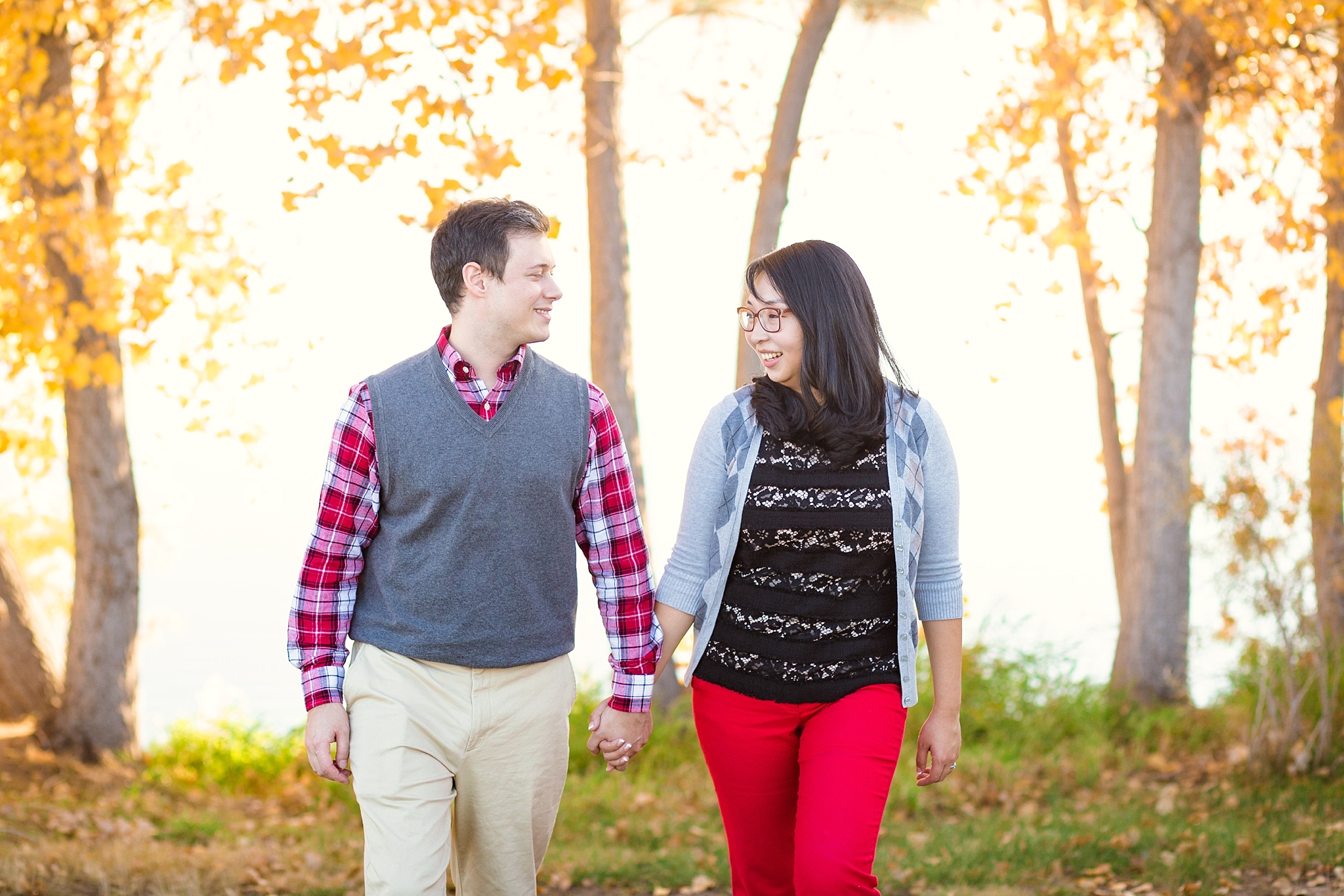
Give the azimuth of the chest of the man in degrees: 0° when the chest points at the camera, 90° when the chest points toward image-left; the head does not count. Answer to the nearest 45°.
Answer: approximately 0°

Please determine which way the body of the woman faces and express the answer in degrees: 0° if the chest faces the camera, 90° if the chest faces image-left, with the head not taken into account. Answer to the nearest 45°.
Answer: approximately 0°

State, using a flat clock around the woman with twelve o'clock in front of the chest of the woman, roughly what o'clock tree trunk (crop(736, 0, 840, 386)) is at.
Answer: The tree trunk is roughly at 6 o'clock from the woman.

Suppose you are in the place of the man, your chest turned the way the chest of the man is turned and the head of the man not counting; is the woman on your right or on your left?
on your left

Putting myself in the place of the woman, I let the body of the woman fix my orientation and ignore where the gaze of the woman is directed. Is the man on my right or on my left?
on my right
